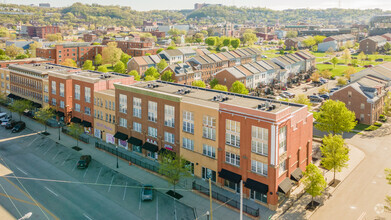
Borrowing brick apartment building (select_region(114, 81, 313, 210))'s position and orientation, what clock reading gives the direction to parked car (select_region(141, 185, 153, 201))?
The parked car is roughly at 1 o'clock from the brick apartment building.

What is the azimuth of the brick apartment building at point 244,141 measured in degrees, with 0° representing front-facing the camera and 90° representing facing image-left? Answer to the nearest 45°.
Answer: approximately 45°
